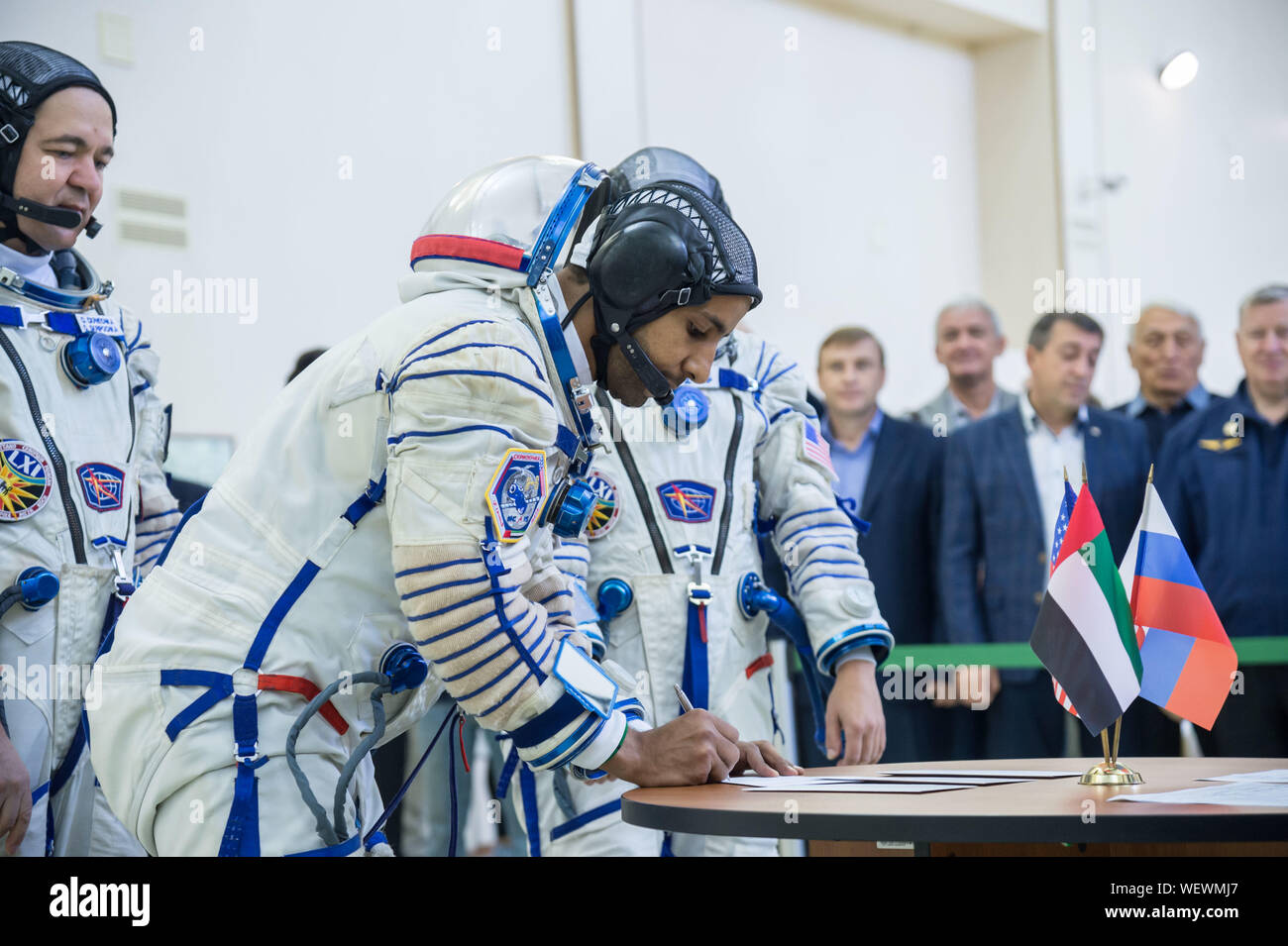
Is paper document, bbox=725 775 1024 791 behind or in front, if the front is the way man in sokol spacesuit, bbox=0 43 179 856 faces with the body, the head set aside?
in front

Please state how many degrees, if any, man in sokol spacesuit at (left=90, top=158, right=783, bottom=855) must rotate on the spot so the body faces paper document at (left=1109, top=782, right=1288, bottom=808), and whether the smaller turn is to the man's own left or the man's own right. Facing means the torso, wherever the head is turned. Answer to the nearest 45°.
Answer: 0° — they already face it

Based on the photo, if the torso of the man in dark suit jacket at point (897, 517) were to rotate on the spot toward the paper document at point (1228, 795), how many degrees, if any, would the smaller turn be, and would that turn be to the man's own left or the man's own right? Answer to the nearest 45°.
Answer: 0° — they already face it

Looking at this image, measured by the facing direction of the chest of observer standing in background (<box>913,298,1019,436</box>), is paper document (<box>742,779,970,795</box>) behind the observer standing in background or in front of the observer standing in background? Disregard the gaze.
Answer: in front

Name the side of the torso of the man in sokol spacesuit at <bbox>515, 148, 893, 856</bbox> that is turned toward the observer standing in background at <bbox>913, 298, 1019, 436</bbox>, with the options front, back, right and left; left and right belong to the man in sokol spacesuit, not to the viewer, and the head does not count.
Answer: back

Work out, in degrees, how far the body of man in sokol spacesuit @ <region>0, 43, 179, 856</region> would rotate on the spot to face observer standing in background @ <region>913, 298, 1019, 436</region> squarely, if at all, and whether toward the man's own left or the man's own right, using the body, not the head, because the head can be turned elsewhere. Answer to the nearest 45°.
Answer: approximately 90° to the man's own left

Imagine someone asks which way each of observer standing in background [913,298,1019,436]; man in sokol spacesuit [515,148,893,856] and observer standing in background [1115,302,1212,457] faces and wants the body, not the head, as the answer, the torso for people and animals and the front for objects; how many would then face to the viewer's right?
0

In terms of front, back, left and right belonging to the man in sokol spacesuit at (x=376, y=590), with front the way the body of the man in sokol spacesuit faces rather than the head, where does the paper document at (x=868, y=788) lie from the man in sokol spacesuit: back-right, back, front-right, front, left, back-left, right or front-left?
front

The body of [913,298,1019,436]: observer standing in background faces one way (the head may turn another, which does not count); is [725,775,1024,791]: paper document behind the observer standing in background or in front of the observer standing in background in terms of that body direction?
in front

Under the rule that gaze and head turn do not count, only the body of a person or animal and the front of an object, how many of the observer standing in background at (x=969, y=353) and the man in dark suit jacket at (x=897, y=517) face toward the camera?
2

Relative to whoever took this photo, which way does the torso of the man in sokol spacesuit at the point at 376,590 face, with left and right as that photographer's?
facing to the right of the viewer

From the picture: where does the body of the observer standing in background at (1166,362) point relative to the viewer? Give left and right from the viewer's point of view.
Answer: facing the viewer

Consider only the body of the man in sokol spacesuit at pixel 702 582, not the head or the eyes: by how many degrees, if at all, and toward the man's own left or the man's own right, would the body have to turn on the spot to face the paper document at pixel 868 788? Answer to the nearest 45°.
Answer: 0° — they already face it

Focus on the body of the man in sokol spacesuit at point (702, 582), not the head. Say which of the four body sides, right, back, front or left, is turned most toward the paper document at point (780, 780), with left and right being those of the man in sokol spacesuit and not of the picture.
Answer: front

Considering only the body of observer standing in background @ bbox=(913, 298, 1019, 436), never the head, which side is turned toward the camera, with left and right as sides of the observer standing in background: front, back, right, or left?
front

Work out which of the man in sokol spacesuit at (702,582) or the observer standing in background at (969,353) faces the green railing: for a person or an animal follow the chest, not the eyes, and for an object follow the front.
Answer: the observer standing in background
